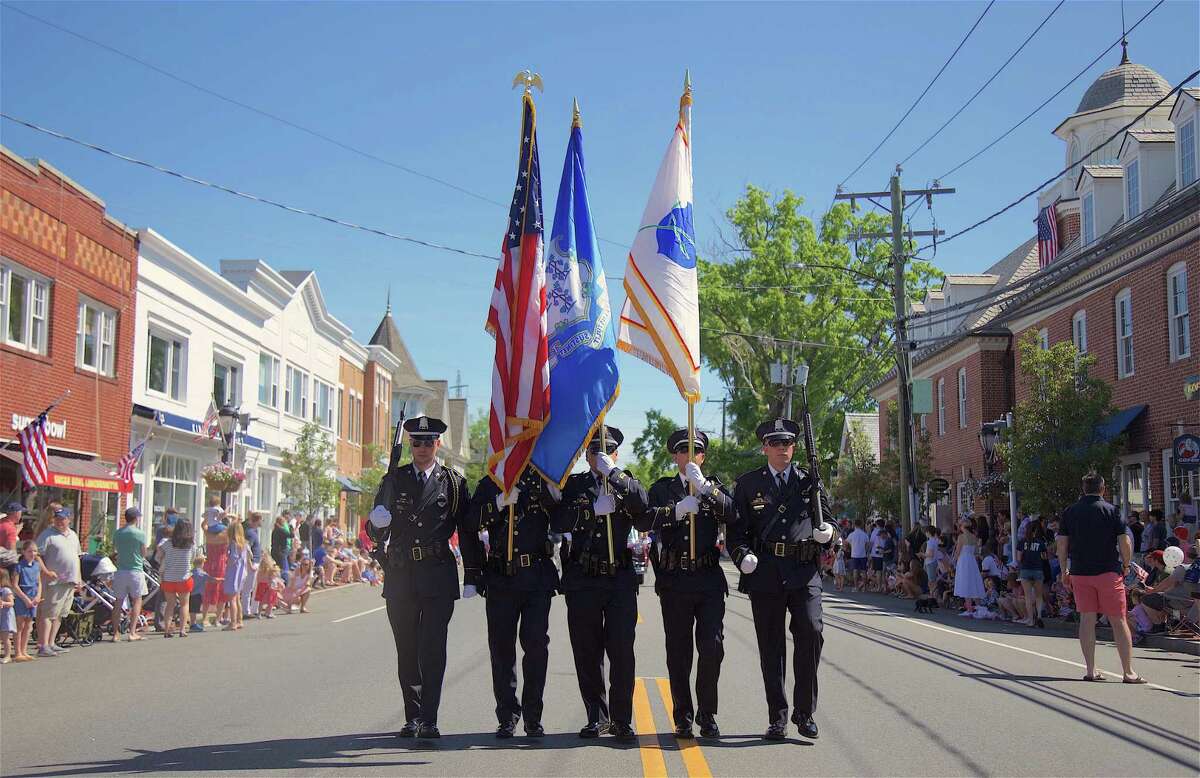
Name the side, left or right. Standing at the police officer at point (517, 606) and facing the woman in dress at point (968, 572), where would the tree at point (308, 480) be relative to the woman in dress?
left

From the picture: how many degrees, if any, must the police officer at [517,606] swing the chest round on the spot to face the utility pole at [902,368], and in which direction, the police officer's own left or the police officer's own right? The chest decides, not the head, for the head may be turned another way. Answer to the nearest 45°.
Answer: approximately 135° to the police officer's own left

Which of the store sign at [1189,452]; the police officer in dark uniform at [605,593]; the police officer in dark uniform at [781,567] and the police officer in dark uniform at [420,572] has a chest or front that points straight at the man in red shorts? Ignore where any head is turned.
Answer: the store sign

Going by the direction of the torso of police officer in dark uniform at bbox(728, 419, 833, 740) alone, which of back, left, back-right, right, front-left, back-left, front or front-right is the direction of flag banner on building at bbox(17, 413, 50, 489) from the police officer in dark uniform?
back-right

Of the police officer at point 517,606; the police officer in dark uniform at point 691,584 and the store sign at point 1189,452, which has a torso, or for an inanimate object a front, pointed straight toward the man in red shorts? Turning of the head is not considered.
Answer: the store sign

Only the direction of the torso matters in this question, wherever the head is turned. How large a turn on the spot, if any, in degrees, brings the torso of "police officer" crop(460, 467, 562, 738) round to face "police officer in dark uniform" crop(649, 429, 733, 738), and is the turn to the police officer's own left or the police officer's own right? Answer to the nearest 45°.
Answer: approximately 90° to the police officer's own left

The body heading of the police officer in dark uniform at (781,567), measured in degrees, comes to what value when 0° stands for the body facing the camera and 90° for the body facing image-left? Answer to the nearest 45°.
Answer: approximately 0°

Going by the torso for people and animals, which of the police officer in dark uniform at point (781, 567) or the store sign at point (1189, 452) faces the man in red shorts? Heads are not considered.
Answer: the store sign

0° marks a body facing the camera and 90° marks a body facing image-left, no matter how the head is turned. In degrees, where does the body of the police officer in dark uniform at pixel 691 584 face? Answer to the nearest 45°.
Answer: approximately 0°
